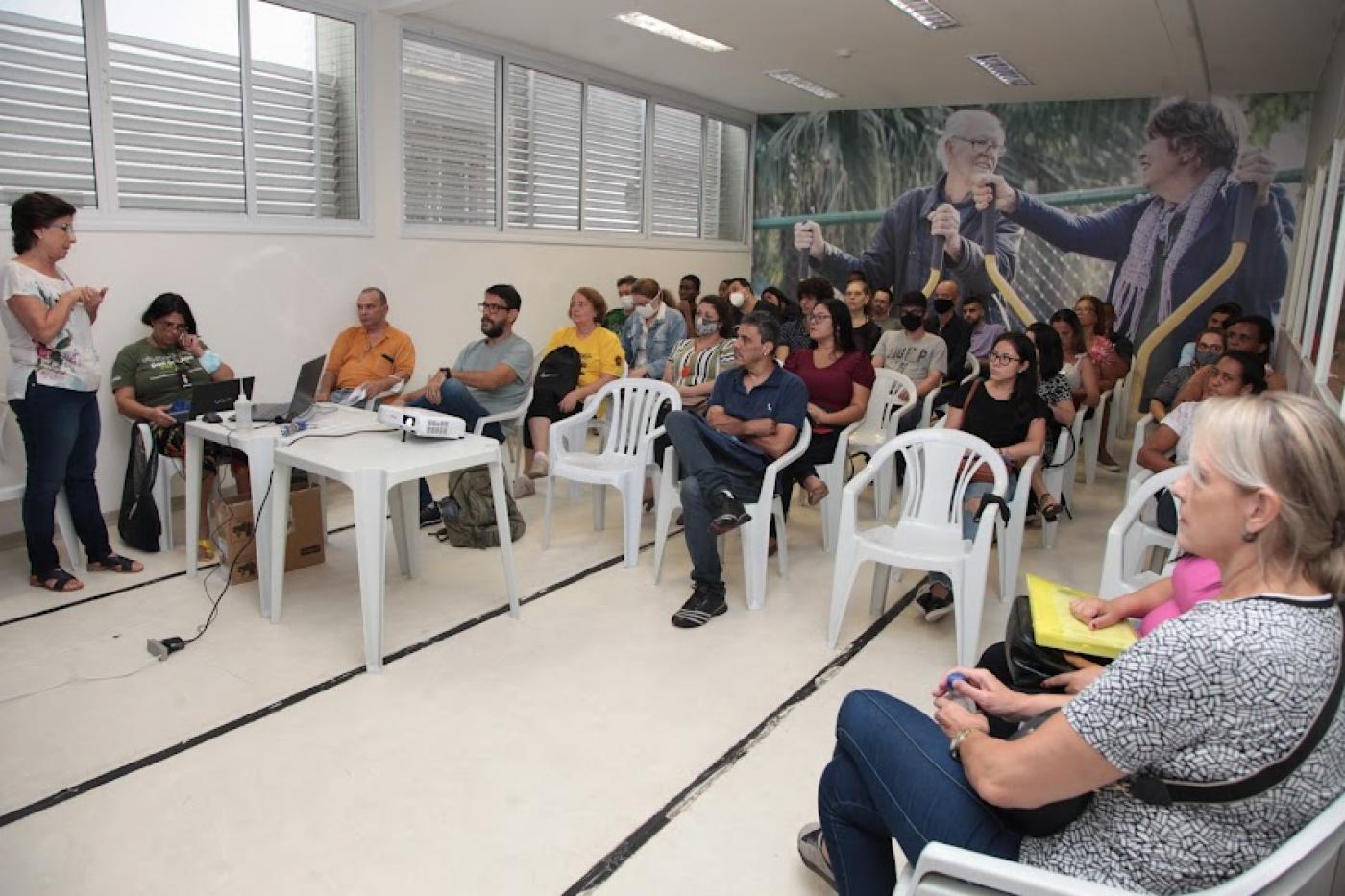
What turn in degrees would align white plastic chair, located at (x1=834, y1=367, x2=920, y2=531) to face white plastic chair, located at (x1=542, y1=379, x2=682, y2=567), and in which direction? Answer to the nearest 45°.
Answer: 0° — it already faces it

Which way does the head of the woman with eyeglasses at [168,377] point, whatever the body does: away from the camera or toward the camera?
toward the camera

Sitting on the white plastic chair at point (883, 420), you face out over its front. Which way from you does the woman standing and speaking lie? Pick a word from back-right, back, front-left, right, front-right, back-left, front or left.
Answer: front

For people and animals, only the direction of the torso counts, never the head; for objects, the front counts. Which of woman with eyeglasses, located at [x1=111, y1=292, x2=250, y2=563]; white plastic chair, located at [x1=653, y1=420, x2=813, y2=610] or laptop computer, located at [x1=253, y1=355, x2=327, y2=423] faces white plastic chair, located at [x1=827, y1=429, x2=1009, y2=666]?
the woman with eyeglasses

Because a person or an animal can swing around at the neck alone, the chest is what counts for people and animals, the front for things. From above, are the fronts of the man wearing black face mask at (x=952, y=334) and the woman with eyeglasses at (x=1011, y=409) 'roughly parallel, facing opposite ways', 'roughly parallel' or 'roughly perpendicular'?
roughly parallel

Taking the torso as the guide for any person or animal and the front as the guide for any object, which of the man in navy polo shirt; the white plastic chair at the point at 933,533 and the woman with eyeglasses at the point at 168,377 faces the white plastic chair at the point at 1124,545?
the woman with eyeglasses

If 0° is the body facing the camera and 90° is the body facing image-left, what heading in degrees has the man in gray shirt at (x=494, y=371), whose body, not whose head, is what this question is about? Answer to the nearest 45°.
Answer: approximately 45°

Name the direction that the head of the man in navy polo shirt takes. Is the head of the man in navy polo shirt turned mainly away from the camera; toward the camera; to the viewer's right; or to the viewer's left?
to the viewer's left

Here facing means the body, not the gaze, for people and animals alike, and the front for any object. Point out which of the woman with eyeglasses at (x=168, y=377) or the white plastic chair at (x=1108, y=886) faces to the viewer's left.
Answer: the white plastic chair

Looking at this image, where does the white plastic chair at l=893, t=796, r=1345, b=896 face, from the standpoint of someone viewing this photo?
facing to the left of the viewer

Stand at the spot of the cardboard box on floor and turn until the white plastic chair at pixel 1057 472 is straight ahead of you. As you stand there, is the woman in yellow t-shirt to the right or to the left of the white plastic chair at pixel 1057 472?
left

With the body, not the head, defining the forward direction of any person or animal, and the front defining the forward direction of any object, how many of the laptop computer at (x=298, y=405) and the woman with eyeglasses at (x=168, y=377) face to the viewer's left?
1

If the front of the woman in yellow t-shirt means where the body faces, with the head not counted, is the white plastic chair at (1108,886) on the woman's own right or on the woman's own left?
on the woman's own left

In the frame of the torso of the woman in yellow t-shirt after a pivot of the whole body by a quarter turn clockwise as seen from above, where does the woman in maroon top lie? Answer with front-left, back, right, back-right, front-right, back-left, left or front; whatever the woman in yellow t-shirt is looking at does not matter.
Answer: back

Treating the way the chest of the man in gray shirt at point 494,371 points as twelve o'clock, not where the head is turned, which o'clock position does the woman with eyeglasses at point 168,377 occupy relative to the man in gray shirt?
The woman with eyeglasses is roughly at 1 o'clock from the man in gray shirt.

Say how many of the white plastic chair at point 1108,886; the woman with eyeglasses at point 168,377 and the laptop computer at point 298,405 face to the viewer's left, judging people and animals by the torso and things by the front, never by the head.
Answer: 2

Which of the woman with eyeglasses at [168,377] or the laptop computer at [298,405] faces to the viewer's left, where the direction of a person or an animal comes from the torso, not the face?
the laptop computer

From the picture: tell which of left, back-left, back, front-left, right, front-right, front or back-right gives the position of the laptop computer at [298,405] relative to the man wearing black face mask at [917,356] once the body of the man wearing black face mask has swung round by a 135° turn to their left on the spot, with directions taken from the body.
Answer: back-right

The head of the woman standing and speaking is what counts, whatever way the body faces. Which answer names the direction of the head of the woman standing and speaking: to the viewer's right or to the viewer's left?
to the viewer's right
